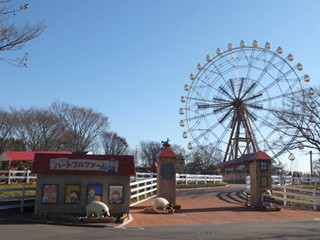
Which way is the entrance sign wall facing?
toward the camera

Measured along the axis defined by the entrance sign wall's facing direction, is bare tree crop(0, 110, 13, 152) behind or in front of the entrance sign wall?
behind

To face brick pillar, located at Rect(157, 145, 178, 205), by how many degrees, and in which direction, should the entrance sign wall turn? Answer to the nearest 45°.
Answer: approximately 135° to its left

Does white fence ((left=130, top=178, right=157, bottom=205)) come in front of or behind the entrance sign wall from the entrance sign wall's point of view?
behind

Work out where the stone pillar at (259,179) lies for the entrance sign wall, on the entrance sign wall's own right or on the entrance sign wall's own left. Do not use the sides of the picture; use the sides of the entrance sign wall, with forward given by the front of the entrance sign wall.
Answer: on the entrance sign wall's own left

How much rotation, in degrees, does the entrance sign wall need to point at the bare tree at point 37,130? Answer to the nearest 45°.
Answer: approximately 180°

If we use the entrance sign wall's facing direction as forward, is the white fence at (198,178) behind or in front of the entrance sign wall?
behind
